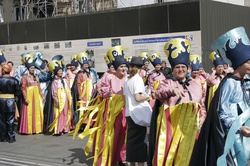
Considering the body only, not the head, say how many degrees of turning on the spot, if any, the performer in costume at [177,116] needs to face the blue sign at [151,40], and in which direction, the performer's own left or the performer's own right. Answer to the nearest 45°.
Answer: approximately 180°

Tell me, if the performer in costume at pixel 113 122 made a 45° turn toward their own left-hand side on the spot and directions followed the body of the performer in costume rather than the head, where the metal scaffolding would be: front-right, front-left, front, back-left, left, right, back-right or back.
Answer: left

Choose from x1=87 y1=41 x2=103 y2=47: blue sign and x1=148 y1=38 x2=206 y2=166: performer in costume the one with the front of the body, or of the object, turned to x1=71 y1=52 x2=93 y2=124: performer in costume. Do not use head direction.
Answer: the blue sign

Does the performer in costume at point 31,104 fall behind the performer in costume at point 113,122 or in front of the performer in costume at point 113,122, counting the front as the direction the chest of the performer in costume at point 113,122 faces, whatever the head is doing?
behind

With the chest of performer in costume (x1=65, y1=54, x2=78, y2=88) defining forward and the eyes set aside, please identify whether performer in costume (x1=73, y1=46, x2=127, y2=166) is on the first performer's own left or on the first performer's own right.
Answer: on the first performer's own left

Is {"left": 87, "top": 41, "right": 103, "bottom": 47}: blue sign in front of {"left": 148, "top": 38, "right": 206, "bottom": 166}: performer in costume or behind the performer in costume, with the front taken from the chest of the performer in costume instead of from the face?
behind

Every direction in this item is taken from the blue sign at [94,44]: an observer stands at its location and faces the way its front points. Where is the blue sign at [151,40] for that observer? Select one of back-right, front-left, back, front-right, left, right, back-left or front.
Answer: front-left

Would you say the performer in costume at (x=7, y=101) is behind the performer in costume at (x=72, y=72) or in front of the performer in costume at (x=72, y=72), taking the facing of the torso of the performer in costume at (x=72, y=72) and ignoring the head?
in front

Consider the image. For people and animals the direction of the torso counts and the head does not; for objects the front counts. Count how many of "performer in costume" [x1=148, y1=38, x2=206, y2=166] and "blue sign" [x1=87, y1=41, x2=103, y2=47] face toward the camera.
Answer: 2

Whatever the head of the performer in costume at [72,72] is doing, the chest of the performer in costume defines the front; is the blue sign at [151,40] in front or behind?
behind
